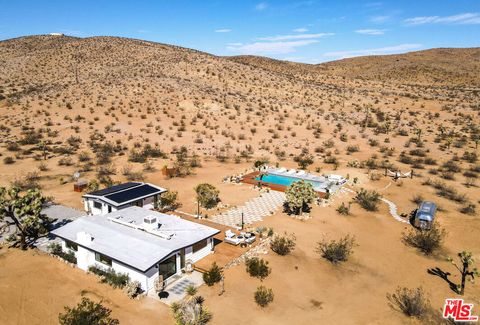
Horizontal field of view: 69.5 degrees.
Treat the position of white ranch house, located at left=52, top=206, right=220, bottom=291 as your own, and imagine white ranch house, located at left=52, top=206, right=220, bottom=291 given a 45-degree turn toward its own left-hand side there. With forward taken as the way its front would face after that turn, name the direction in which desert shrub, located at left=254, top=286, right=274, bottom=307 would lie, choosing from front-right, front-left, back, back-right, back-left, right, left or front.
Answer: front-right

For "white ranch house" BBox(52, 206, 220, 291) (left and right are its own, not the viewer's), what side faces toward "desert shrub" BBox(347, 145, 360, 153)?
left

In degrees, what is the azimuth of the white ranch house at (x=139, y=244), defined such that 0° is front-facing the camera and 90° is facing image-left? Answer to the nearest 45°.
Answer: approximately 315°

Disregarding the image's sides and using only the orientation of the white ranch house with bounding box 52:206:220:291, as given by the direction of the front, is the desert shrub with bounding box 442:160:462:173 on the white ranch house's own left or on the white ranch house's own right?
on the white ranch house's own left

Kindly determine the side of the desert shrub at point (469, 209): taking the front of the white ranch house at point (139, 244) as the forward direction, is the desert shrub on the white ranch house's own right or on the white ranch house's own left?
on the white ranch house's own left

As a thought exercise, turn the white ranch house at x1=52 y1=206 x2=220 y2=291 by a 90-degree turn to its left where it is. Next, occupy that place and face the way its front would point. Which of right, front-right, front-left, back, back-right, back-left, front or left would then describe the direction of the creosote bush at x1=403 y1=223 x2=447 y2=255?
front-right

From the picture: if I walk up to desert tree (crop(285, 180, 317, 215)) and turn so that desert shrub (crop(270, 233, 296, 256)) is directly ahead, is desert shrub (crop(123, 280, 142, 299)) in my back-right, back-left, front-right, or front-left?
front-right

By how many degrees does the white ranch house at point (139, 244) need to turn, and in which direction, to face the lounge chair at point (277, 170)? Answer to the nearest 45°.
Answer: approximately 90° to its left

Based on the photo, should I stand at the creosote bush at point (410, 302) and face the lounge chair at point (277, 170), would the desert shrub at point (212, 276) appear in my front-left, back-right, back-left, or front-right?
front-left

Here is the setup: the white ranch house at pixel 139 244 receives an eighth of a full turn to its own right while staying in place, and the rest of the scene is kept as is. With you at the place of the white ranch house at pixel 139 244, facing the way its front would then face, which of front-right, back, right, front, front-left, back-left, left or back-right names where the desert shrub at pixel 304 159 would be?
back-left

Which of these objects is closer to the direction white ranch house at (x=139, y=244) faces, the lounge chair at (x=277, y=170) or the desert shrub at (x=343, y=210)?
the desert shrub

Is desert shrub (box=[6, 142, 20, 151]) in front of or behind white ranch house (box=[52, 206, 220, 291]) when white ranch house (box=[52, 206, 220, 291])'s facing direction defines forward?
behind

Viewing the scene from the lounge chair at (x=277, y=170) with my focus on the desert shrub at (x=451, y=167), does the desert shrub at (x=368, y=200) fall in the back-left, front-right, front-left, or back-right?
front-right

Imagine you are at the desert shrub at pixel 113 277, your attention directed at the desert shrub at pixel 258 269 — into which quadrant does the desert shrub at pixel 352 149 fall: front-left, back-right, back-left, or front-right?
front-left

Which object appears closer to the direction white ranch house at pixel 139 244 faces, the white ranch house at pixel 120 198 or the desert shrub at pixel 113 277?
the desert shrub

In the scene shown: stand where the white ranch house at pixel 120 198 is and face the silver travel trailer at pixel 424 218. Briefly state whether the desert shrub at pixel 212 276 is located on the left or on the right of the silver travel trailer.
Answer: right

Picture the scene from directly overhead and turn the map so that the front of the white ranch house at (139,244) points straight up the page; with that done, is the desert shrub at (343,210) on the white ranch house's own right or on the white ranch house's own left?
on the white ranch house's own left
